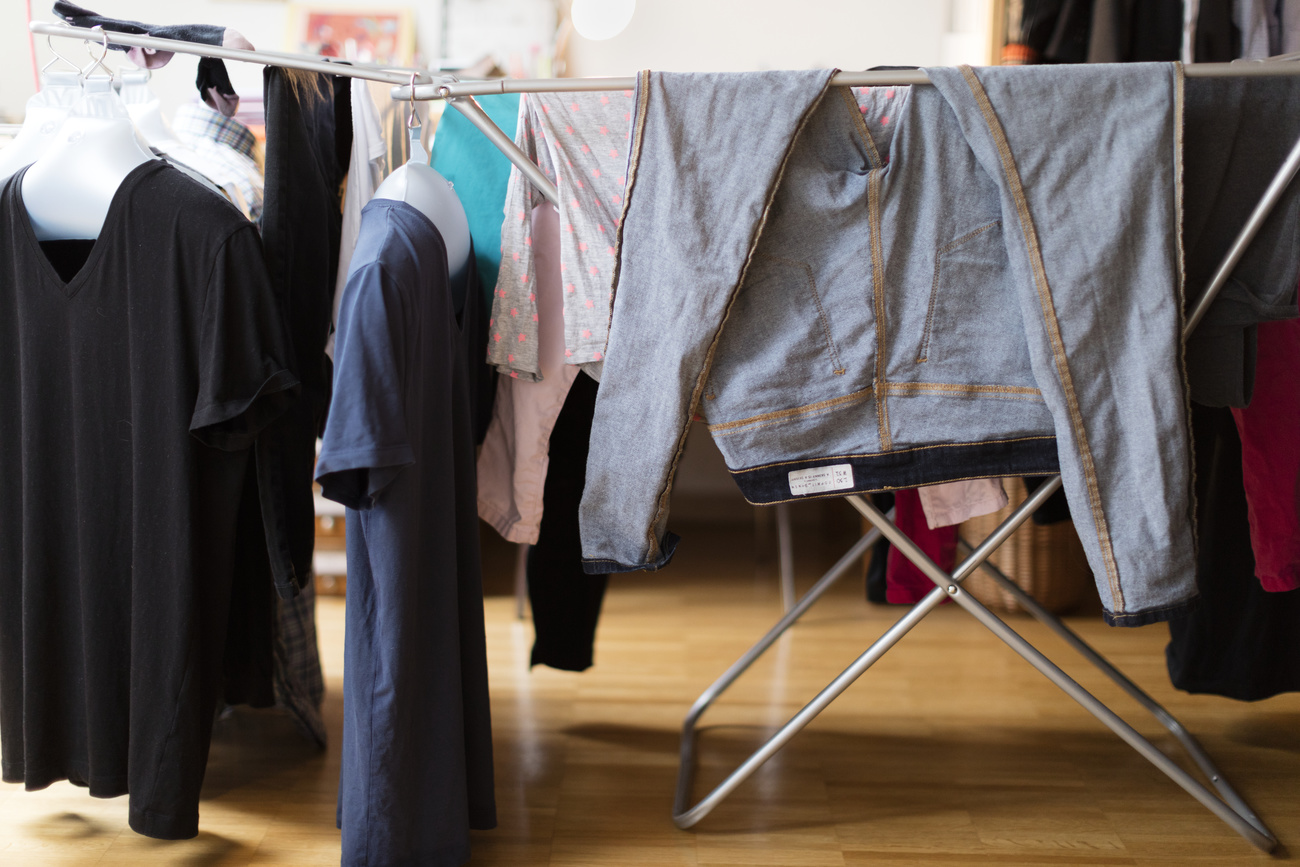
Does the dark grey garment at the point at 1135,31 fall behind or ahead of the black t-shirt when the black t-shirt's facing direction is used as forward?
behind

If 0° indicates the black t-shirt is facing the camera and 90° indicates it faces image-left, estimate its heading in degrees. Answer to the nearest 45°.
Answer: approximately 45°

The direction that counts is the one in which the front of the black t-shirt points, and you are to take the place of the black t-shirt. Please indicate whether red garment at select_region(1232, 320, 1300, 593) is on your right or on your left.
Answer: on your left

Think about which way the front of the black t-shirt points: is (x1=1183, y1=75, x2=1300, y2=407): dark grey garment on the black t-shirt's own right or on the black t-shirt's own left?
on the black t-shirt's own left
